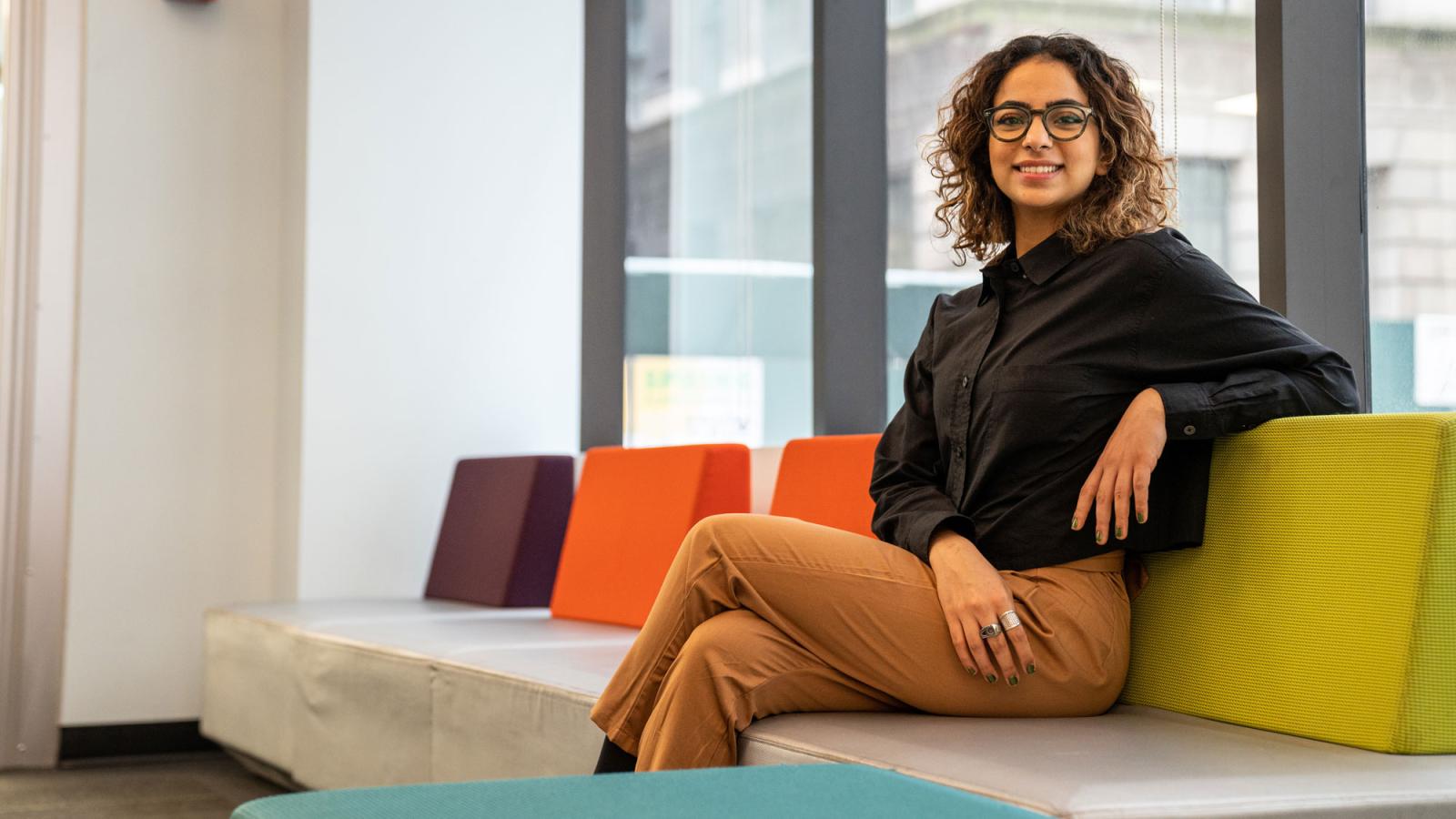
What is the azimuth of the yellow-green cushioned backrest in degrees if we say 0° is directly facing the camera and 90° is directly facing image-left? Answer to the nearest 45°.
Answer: approximately 45°

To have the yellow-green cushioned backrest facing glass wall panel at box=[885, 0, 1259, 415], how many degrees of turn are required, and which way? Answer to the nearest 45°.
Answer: approximately 135° to its right

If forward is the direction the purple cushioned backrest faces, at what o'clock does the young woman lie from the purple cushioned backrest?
The young woman is roughly at 10 o'clock from the purple cushioned backrest.

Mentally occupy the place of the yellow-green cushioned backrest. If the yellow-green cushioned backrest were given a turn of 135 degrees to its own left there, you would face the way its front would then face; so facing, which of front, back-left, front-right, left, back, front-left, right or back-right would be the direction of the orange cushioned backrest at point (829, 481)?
back-left

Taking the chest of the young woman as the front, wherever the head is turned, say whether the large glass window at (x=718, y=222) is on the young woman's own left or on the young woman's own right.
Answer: on the young woman's own right

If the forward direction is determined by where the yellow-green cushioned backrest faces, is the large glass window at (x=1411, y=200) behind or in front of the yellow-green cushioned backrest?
behind

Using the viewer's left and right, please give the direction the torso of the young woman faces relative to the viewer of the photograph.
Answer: facing the viewer and to the left of the viewer

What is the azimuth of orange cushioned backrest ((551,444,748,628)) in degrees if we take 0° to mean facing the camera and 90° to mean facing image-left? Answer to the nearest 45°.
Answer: approximately 45°

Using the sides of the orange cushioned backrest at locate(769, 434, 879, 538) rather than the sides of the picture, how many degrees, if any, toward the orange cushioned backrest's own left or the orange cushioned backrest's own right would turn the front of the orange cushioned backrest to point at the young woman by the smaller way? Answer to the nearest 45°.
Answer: approximately 45° to the orange cushioned backrest's own left

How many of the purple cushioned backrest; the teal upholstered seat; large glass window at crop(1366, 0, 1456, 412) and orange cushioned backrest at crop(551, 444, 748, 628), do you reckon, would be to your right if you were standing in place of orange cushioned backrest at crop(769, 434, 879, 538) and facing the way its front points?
2

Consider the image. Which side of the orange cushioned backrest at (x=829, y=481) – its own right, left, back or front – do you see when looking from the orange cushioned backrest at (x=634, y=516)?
right
